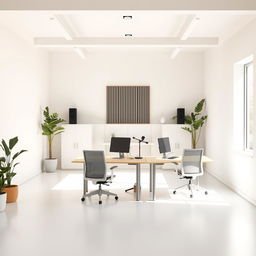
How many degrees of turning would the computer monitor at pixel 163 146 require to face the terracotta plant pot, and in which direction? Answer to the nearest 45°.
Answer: approximately 90° to its right

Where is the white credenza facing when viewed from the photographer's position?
facing the viewer

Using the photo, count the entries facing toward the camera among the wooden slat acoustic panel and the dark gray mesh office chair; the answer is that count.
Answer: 1

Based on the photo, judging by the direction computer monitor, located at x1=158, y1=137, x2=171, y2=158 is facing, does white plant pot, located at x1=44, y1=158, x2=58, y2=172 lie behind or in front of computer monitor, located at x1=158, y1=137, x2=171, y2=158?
behind

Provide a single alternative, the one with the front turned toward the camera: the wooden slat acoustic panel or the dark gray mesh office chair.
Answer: the wooden slat acoustic panel

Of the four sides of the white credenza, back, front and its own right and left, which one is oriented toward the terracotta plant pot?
front

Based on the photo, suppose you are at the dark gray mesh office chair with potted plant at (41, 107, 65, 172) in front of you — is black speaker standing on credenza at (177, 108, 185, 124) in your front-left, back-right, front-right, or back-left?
front-right

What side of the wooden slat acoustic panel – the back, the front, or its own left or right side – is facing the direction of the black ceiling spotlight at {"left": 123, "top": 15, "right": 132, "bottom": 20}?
front

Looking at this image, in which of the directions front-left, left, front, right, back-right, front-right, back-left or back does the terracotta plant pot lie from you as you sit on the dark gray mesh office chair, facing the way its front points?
back-left

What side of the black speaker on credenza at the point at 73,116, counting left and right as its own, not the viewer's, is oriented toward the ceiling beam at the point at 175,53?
left

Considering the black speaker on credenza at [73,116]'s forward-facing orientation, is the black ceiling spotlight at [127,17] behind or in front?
in front

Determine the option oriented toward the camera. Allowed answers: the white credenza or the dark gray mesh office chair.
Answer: the white credenza

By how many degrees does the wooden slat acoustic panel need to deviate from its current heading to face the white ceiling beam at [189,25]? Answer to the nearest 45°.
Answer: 0° — it already faces it

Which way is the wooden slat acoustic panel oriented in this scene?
toward the camera

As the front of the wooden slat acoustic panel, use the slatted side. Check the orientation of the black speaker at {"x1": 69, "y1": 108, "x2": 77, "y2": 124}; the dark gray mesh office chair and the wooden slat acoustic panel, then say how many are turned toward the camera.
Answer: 2

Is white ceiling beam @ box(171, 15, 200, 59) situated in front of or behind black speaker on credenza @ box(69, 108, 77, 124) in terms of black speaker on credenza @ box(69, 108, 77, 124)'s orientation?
in front

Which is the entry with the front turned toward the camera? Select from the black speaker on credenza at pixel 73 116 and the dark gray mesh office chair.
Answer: the black speaker on credenza
